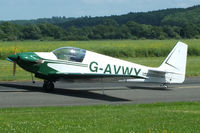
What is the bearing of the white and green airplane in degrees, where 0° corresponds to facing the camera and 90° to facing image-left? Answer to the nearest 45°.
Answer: approximately 90°
